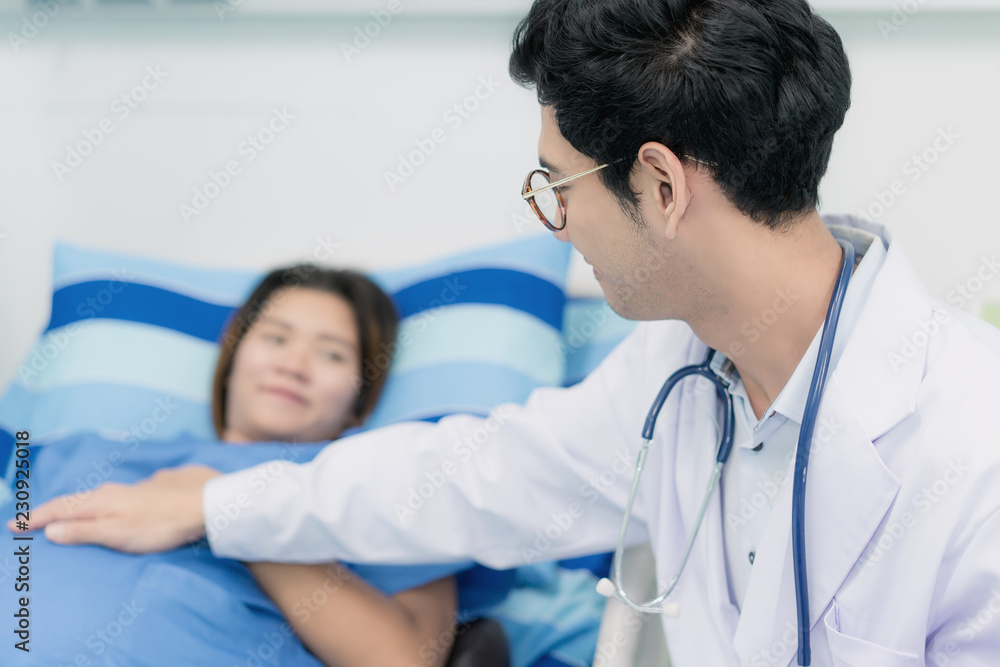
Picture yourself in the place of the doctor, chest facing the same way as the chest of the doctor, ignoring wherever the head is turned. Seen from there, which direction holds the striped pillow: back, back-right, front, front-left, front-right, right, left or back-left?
right

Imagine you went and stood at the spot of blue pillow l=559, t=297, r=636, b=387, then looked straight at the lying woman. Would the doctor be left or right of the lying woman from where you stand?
left

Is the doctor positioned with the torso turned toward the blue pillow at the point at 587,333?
no

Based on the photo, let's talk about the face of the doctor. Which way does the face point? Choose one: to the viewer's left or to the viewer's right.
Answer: to the viewer's left
